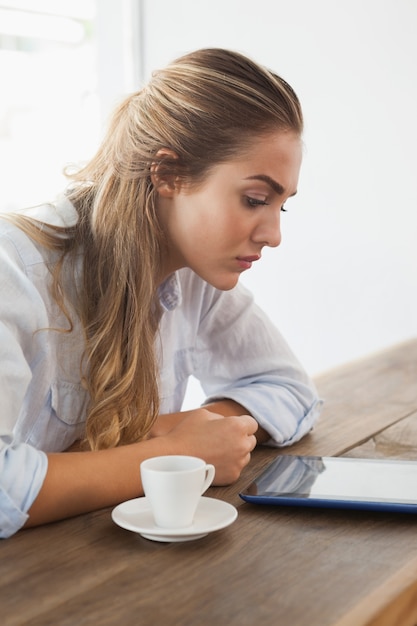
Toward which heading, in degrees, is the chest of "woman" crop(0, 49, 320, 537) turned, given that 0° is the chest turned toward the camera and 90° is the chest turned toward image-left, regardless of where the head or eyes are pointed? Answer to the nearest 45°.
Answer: approximately 315°
